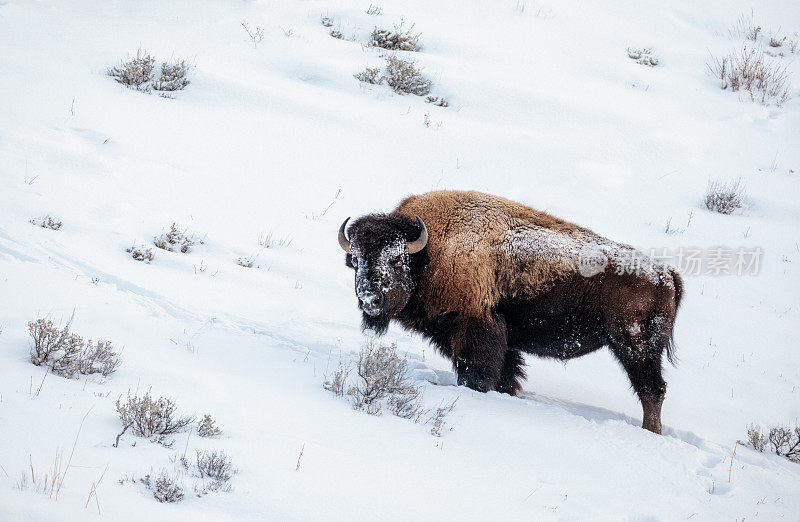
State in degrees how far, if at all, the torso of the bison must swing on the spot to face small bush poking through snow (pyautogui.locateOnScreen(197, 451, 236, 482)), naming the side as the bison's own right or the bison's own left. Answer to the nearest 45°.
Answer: approximately 90° to the bison's own left

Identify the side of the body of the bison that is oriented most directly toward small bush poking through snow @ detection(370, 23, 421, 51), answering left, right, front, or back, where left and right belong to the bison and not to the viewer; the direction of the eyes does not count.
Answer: right

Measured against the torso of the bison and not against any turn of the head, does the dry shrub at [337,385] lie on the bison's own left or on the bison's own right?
on the bison's own left

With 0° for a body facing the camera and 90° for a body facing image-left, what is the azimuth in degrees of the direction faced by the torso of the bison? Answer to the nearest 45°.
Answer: approximately 90°

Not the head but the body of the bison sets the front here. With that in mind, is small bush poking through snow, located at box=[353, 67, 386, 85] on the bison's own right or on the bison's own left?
on the bison's own right

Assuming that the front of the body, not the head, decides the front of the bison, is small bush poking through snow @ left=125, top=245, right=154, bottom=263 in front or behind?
in front

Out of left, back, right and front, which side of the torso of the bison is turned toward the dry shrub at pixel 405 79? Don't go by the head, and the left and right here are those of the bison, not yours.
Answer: right

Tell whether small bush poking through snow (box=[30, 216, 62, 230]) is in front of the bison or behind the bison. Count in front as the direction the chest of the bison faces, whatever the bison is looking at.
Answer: in front

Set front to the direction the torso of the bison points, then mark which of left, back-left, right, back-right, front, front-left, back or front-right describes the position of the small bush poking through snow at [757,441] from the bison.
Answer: back

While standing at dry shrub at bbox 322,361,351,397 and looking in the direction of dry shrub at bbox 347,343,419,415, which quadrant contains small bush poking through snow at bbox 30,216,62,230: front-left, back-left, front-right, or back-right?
back-left
